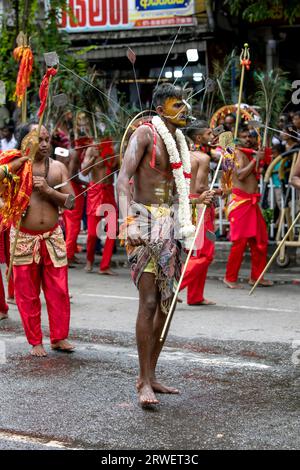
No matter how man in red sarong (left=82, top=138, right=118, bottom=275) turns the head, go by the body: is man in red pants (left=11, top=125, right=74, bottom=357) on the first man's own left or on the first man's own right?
on the first man's own right

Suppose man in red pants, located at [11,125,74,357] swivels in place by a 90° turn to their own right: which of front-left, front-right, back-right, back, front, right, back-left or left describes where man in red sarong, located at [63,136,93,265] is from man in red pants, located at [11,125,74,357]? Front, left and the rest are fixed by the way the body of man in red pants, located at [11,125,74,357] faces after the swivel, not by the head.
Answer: right

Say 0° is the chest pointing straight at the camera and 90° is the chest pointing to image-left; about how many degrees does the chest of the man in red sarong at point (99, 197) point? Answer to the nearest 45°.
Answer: approximately 315°

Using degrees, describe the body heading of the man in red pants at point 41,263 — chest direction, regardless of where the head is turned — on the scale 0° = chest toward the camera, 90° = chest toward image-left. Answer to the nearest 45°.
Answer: approximately 0°

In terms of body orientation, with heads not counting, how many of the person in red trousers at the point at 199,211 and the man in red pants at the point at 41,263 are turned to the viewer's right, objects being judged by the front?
1

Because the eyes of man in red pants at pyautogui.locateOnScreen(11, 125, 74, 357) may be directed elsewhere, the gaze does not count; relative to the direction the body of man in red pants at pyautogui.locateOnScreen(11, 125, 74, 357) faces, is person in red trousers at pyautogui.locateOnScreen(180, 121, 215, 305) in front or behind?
behind
